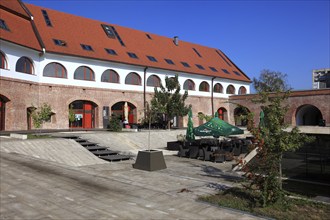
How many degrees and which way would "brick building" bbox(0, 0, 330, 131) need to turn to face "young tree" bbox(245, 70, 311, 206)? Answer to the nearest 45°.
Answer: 0° — it already faces it

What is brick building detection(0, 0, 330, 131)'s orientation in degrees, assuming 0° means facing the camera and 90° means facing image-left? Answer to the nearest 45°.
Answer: approximately 315°

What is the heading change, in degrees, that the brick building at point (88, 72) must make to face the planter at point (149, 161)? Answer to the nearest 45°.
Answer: approximately 45° to its right
